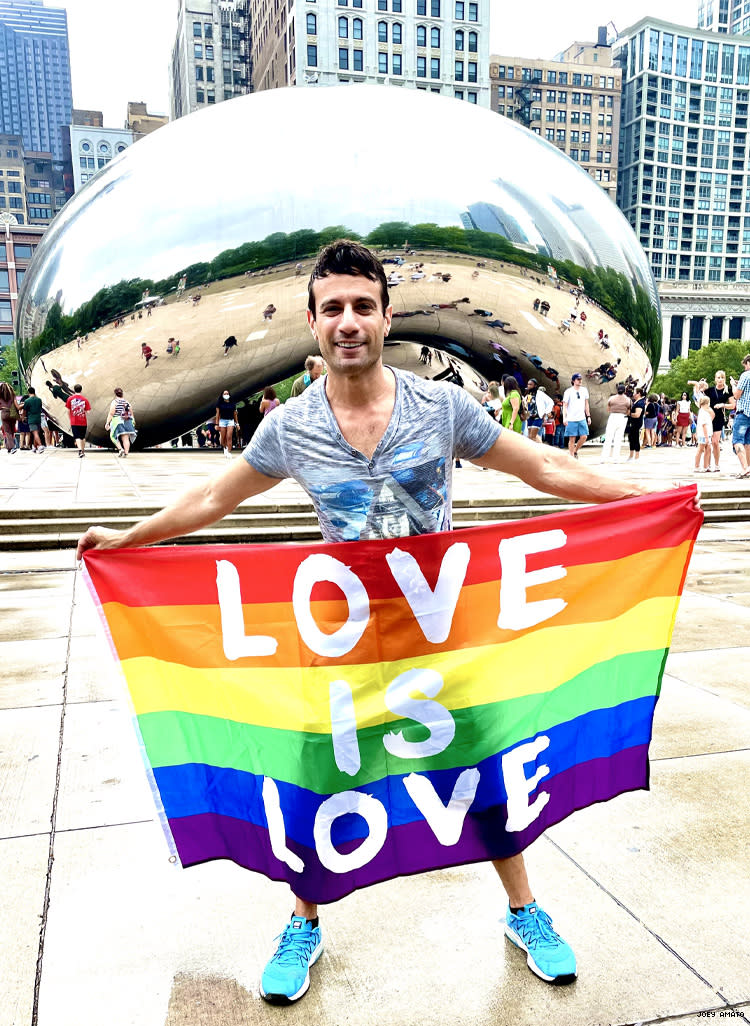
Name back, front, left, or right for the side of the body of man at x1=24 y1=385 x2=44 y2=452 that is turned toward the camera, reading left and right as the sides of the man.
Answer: back

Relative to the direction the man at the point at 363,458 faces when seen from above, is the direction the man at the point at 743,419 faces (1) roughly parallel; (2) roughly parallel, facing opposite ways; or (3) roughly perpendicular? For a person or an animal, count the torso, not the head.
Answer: roughly perpendicular

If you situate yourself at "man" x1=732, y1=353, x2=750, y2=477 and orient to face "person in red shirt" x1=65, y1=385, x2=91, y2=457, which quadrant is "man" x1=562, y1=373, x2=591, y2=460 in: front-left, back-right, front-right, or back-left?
front-right

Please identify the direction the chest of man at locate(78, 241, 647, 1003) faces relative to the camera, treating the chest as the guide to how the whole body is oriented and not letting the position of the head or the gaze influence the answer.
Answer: toward the camera

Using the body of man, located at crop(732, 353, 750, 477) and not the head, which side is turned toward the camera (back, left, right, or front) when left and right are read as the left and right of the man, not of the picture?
left

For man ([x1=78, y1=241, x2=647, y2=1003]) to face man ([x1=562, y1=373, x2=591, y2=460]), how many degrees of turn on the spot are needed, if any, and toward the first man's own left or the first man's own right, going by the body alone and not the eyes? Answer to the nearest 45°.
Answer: approximately 180°

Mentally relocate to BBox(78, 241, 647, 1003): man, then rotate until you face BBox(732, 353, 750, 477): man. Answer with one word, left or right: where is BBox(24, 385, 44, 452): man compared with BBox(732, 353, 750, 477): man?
left
